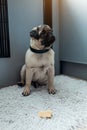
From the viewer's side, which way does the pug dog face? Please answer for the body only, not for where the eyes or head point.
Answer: toward the camera
